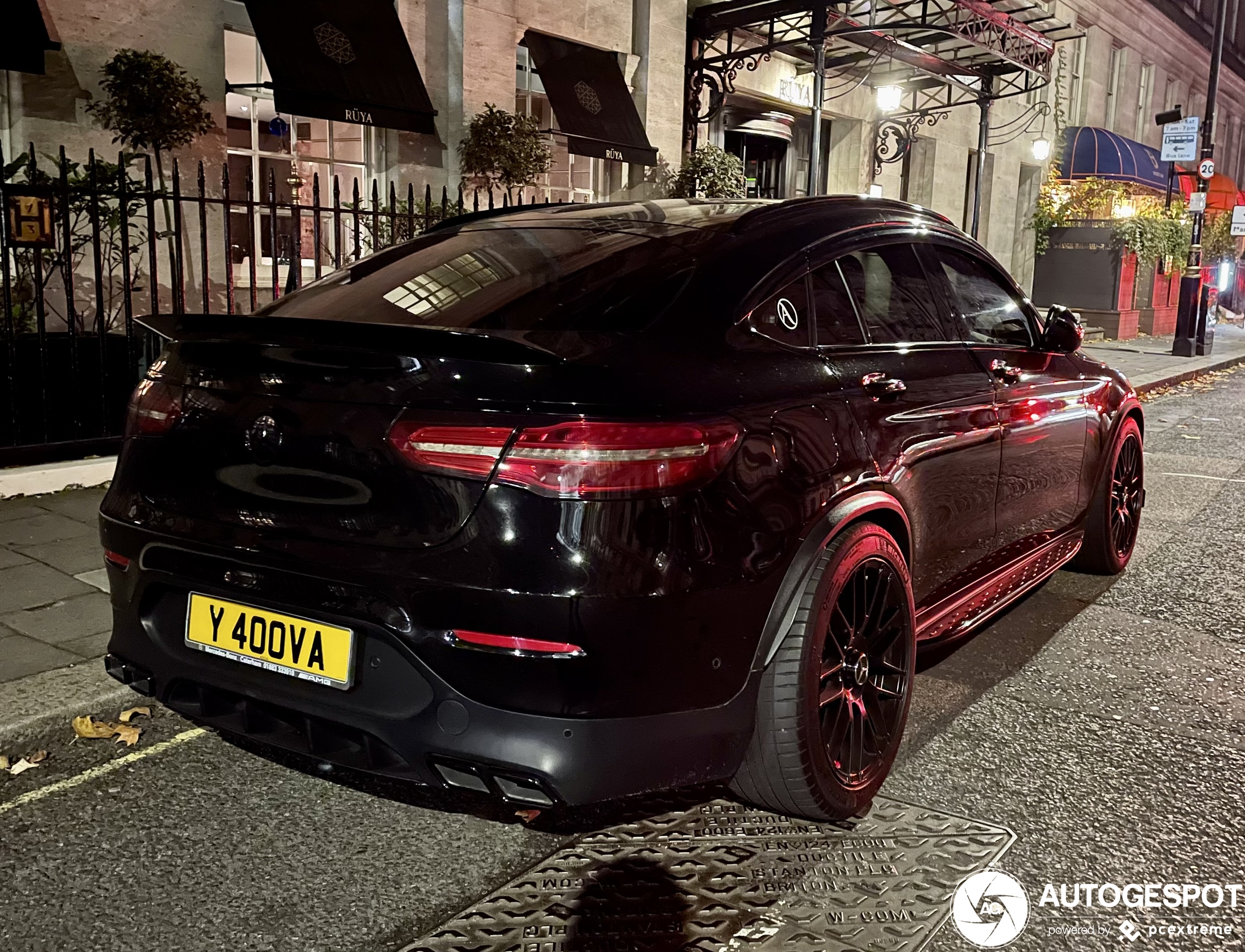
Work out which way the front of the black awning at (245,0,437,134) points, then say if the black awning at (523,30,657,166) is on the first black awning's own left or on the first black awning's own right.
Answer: on the first black awning's own left

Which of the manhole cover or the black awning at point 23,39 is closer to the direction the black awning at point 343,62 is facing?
the manhole cover

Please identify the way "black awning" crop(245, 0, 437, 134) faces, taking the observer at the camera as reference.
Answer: facing the viewer and to the right of the viewer

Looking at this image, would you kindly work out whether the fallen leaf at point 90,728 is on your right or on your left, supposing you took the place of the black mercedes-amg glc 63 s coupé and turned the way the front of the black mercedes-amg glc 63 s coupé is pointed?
on your left

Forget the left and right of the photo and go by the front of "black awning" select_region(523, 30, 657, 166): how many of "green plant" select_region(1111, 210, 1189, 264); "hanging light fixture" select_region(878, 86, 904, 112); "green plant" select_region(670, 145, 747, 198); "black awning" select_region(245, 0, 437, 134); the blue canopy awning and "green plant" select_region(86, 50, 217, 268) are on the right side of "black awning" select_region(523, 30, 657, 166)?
2

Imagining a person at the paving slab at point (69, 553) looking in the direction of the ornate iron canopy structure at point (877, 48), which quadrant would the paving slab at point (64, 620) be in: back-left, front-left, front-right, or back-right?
back-right

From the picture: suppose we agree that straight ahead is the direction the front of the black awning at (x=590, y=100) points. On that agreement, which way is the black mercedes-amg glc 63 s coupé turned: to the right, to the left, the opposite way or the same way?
to the left

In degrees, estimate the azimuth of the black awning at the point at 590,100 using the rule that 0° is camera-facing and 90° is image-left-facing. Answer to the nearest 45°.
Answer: approximately 315°

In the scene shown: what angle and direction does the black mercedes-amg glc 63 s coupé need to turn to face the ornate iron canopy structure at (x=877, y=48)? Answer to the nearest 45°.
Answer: approximately 45° to its left

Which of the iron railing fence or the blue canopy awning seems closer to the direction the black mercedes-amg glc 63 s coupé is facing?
the blue canopy awning

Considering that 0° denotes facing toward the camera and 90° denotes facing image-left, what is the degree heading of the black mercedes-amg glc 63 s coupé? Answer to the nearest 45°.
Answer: approximately 225°

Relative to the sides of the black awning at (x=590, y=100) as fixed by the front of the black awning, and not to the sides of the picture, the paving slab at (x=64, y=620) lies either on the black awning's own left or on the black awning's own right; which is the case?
on the black awning's own right

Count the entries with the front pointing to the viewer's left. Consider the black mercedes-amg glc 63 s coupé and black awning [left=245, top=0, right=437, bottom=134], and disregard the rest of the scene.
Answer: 0

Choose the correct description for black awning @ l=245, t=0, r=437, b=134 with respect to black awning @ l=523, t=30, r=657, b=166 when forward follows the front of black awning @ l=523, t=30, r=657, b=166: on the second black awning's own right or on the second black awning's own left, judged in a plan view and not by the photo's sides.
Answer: on the second black awning's own right

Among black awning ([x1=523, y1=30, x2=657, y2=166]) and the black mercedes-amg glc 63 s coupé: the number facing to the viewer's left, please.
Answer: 0

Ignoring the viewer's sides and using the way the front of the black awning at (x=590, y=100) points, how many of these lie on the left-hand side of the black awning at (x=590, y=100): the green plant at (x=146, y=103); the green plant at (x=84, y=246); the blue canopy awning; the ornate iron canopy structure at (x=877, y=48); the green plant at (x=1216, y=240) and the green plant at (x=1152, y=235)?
4

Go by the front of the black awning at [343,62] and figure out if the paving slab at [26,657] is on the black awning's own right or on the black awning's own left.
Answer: on the black awning's own right
